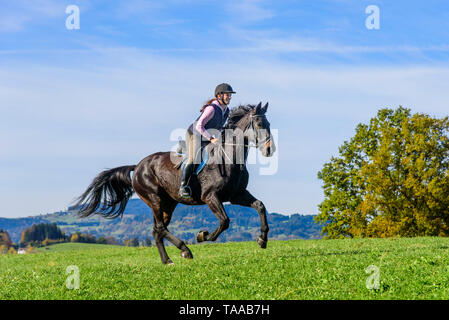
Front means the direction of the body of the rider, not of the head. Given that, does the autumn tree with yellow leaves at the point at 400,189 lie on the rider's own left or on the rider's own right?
on the rider's own left

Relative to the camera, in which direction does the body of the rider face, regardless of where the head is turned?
to the viewer's right

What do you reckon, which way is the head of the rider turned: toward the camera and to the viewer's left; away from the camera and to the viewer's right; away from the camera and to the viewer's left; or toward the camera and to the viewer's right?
toward the camera and to the viewer's right

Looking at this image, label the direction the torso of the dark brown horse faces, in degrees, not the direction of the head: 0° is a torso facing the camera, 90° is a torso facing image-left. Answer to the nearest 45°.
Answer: approximately 270°

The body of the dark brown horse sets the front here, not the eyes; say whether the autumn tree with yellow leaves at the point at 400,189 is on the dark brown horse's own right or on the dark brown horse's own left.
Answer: on the dark brown horse's own left
